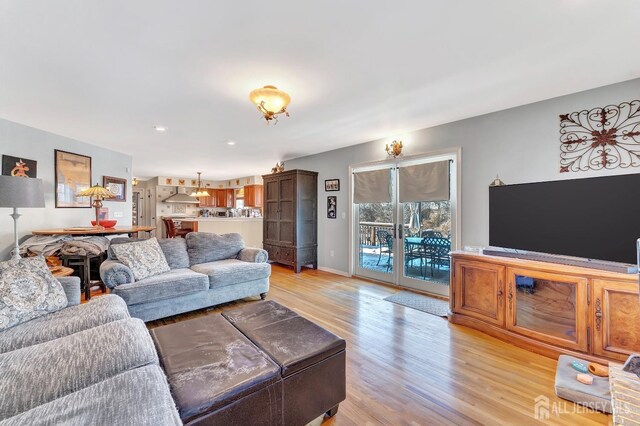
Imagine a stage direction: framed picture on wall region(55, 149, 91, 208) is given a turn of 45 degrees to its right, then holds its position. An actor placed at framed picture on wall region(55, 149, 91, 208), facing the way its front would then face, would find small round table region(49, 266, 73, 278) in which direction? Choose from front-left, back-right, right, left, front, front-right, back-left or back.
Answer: front

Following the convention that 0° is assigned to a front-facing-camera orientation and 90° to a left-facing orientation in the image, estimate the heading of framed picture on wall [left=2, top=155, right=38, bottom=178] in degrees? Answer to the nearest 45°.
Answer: approximately 315°

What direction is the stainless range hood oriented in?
toward the camera

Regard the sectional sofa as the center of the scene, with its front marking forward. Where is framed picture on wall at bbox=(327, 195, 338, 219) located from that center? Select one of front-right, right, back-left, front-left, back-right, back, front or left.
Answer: front

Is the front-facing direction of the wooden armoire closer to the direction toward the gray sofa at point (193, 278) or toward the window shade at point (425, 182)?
the gray sofa

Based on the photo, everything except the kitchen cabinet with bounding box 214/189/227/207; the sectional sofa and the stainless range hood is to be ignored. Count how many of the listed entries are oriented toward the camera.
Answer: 2

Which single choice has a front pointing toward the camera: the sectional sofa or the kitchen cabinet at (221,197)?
the kitchen cabinet

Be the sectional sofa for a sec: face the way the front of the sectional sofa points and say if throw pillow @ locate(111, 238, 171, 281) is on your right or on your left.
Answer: on your left

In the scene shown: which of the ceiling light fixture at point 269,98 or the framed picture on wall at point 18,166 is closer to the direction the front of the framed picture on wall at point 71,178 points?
the ceiling light fixture

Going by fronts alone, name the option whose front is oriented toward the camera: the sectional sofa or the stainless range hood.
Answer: the stainless range hood

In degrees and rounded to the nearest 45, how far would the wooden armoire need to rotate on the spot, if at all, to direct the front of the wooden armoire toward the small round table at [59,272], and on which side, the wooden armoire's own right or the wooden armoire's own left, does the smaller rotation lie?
0° — it already faces it

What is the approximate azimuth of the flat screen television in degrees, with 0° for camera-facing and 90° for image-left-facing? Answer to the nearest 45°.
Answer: approximately 45°

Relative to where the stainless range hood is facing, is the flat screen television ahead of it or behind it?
ahead

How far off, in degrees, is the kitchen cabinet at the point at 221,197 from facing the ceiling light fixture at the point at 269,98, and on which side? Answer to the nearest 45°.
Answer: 0° — it already faces it
